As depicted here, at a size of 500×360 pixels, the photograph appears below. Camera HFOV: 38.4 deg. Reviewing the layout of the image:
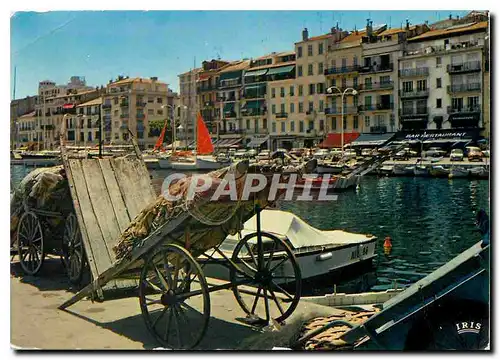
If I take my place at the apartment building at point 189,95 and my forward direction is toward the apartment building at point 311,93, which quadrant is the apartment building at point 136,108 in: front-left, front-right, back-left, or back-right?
back-left

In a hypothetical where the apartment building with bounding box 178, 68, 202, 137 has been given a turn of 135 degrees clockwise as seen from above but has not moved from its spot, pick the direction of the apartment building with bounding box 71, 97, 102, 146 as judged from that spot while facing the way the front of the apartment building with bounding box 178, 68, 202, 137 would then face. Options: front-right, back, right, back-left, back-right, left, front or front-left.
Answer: left

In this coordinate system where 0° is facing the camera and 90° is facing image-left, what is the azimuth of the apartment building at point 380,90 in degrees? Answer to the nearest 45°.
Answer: approximately 45°

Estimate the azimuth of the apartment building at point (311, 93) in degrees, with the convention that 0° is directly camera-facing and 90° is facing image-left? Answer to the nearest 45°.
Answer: approximately 45°

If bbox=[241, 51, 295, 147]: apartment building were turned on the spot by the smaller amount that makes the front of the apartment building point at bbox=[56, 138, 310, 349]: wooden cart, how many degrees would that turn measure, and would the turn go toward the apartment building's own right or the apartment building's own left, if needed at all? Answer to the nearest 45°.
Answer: approximately 45° to the apartment building's own left

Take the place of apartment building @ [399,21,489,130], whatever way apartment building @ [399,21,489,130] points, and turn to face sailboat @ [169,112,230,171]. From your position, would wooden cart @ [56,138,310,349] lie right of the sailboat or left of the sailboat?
left

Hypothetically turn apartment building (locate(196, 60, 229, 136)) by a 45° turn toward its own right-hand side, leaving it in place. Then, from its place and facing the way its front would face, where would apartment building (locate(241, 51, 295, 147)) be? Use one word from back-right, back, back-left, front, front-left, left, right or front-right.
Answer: back

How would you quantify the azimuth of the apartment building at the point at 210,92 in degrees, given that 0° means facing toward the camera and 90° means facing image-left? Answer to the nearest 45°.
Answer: approximately 45°
